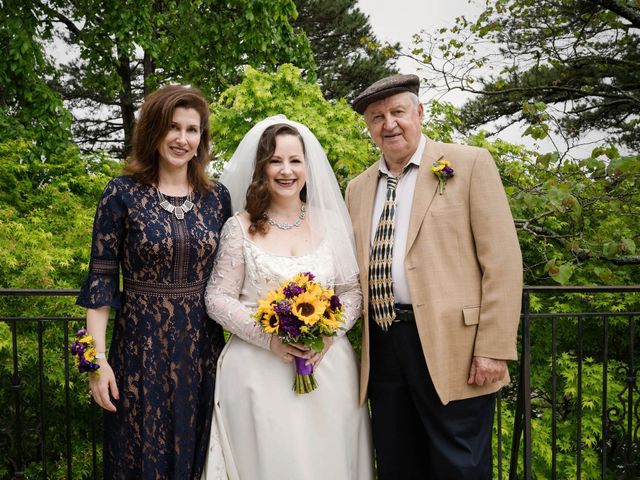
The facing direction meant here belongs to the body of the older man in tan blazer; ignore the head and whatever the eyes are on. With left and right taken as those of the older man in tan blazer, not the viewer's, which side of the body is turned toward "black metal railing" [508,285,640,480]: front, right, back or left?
back

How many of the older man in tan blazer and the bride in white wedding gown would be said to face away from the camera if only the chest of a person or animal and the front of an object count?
0

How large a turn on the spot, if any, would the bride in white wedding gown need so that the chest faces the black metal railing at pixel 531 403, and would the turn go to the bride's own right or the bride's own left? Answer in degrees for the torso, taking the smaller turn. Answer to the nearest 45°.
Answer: approximately 135° to the bride's own left

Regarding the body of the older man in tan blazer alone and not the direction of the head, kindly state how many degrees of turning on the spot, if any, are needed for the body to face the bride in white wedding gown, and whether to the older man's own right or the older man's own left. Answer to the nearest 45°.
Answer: approximately 45° to the older man's own right

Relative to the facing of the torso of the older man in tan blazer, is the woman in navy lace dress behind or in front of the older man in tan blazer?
in front

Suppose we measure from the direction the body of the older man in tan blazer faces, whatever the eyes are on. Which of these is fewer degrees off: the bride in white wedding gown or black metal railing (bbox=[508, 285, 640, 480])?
the bride in white wedding gown
